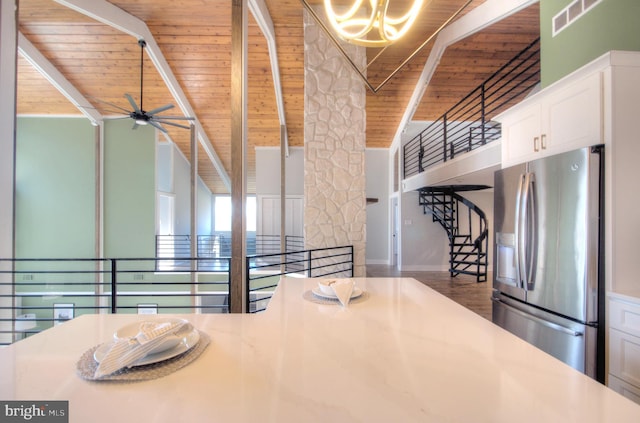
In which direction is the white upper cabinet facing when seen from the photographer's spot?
facing the viewer and to the left of the viewer

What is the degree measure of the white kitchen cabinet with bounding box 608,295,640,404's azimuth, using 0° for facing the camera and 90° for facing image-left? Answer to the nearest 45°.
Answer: approximately 45°

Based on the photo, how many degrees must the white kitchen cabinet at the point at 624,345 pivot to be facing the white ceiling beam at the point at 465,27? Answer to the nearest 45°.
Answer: approximately 90° to its right
